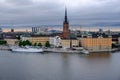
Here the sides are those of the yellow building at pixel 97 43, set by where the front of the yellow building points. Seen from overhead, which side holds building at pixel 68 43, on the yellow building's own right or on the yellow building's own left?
on the yellow building's own right

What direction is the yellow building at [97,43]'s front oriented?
toward the camera

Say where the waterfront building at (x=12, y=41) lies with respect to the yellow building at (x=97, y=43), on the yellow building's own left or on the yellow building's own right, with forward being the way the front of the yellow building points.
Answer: on the yellow building's own right
